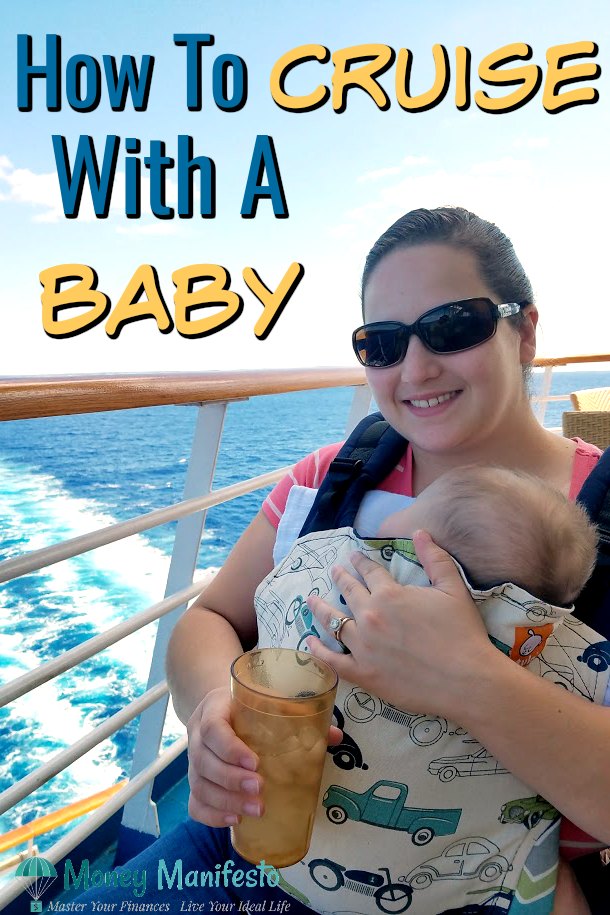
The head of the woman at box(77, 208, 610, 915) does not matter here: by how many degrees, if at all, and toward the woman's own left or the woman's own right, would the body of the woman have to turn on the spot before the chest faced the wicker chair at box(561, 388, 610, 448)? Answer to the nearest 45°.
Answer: approximately 180°

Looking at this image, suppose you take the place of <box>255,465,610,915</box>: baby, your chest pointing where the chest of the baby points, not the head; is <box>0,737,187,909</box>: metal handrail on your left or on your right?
on your left

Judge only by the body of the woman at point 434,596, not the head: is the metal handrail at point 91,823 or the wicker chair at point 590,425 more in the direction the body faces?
the metal handrail

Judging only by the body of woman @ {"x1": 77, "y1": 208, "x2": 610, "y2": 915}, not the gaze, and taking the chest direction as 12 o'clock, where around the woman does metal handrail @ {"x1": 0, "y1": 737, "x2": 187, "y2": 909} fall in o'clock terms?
The metal handrail is roughly at 2 o'clock from the woman.

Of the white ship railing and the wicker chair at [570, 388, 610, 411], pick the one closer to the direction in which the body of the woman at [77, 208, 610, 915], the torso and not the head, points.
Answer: the white ship railing

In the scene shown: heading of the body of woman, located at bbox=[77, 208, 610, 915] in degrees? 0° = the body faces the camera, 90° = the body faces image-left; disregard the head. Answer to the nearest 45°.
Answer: approximately 45°

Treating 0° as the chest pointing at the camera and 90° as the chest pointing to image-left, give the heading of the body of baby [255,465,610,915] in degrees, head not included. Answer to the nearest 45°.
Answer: approximately 180°

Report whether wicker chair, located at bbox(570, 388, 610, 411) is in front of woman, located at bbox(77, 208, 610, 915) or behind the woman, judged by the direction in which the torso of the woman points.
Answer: behind
